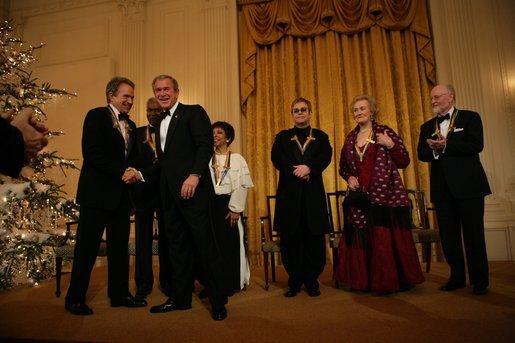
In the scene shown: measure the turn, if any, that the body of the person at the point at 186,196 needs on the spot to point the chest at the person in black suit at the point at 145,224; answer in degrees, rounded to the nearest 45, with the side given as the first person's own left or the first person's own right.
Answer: approximately 90° to the first person's own right

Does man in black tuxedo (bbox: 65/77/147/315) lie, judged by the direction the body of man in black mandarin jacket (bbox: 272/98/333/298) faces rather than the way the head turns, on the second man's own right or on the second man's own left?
on the second man's own right

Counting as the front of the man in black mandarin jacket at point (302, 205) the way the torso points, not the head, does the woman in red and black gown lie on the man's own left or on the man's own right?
on the man's own left

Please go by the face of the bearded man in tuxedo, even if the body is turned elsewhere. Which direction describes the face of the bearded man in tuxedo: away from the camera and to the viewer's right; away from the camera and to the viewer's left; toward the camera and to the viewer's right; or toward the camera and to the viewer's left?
toward the camera and to the viewer's left

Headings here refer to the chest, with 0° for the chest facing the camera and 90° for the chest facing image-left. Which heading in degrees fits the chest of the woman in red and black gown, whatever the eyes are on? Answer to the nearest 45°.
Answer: approximately 45°

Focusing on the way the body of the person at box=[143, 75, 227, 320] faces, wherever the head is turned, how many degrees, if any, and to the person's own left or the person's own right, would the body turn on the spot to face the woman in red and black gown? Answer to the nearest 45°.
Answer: approximately 135° to the person's own left

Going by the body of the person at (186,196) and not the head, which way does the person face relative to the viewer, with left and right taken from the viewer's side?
facing the viewer and to the left of the viewer

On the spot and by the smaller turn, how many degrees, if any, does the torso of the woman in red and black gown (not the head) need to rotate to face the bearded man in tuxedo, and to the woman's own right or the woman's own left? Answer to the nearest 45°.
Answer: approximately 135° to the woman's own left

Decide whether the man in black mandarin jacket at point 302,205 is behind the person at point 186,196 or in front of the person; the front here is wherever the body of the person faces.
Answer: behind
